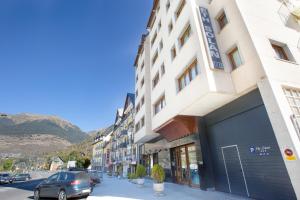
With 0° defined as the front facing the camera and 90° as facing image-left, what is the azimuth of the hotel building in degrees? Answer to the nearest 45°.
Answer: approximately 45°

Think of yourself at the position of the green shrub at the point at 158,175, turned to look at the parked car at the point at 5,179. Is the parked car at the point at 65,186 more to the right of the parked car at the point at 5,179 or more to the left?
left

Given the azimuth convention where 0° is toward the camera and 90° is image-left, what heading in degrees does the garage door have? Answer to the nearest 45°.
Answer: approximately 45°

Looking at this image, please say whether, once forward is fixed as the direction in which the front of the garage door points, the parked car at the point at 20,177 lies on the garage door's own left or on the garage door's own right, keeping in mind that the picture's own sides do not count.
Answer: on the garage door's own right

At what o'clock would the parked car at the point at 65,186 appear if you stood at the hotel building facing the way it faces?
The parked car is roughly at 1 o'clock from the hotel building.
